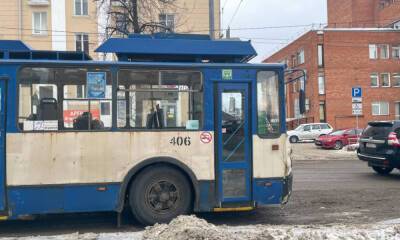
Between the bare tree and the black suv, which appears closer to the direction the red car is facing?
the bare tree

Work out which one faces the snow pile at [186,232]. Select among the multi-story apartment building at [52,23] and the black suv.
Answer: the multi-story apartment building

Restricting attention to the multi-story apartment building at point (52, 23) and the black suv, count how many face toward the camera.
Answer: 1

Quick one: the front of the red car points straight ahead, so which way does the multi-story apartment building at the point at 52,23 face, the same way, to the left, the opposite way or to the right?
to the left

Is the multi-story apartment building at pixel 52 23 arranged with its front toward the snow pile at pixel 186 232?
yes

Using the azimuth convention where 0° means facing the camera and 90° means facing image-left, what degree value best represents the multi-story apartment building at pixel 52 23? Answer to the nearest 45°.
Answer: approximately 0°

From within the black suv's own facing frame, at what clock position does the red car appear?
The red car is roughly at 10 o'clock from the black suv.

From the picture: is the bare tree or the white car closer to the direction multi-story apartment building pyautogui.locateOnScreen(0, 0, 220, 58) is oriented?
the bare tree

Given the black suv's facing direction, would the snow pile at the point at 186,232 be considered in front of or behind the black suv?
behind

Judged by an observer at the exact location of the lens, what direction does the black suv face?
facing away from the viewer and to the right of the viewer
